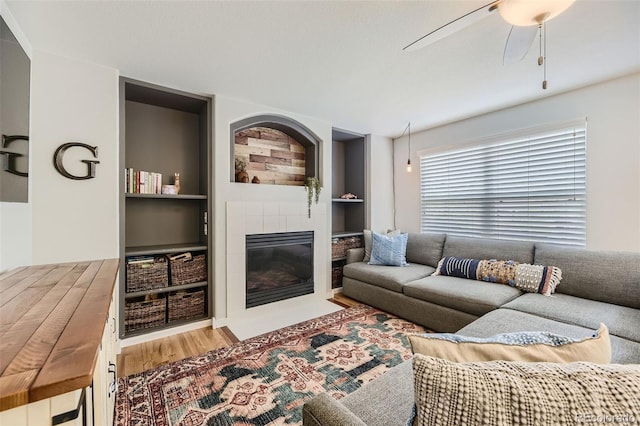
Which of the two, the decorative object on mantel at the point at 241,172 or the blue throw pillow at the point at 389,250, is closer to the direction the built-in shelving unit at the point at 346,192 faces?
the blue throw pillow

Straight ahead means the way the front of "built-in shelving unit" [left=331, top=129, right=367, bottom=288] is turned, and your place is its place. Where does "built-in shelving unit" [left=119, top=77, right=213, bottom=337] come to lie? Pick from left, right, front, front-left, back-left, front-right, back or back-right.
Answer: right

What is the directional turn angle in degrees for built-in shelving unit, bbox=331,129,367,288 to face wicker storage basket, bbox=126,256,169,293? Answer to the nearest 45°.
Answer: approximately 90° to its right

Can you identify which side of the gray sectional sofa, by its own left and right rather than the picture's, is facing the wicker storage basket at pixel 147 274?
front

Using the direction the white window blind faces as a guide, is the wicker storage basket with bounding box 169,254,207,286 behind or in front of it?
in front

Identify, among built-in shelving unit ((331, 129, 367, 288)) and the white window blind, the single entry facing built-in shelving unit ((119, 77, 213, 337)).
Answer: the white window blind

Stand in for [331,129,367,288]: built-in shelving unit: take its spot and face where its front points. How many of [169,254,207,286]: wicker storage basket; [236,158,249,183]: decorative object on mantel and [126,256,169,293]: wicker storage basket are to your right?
3

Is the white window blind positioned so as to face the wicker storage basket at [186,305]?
yes

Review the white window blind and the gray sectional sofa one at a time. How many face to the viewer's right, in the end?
0

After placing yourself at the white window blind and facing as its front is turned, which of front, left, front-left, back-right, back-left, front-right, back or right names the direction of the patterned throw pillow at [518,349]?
front-left
